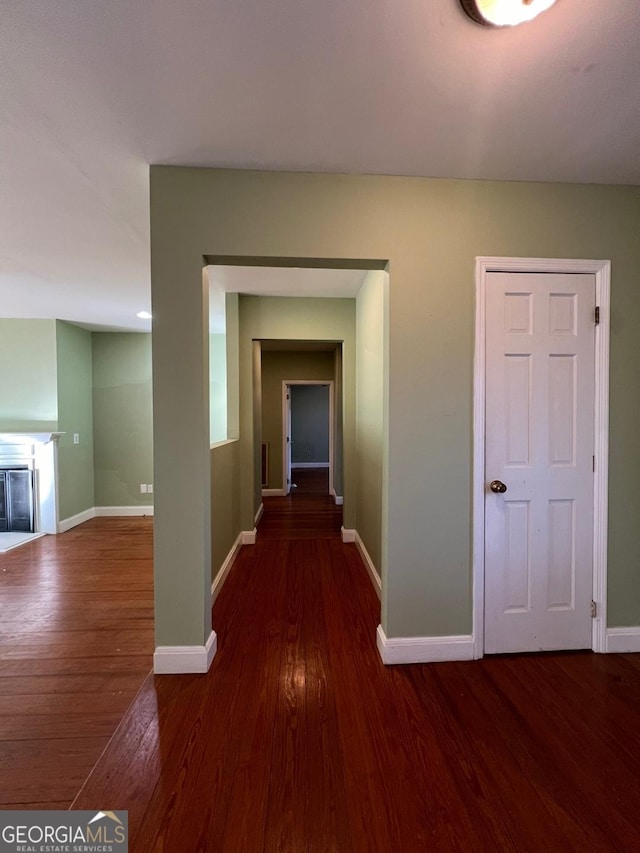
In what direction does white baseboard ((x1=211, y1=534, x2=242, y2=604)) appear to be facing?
to the viewer's right

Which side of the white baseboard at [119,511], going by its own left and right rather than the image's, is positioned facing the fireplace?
right

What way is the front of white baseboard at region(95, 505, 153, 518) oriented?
toward the camera

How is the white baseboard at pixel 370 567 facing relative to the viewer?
to the viewer's left

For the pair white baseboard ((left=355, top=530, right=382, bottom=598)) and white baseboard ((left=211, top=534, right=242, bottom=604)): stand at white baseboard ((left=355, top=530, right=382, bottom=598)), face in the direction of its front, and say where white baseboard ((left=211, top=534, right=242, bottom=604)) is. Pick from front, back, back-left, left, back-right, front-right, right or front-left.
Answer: front

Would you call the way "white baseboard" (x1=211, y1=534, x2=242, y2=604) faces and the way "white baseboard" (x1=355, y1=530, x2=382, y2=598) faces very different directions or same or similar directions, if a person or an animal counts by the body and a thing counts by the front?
very different directions

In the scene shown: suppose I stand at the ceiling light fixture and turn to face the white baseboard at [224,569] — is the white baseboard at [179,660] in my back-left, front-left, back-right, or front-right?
front-left

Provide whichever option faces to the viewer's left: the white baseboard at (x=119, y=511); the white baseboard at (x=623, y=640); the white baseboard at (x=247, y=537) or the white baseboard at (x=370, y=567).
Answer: the white baseboard at (x=370, y=567)

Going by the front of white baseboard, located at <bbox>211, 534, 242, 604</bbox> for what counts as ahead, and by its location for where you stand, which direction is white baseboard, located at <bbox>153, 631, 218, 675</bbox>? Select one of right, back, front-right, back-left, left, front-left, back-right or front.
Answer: right

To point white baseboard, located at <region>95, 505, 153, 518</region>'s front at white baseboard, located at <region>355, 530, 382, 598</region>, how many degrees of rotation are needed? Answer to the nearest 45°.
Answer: approximately 45° to its left

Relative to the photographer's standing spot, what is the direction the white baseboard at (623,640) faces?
facing the viewer

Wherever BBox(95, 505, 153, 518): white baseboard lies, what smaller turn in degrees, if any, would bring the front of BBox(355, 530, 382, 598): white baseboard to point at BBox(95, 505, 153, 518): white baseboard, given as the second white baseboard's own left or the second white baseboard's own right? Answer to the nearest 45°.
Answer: approximately 45° to the second white baseboard's own right

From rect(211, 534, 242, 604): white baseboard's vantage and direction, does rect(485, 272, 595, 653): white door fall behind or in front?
in front

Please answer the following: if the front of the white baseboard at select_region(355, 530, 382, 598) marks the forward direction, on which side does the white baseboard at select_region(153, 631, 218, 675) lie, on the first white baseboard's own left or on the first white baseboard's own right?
on the first white baseboard's own left

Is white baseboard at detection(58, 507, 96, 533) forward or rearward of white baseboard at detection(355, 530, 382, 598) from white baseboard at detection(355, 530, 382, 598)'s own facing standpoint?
forward
